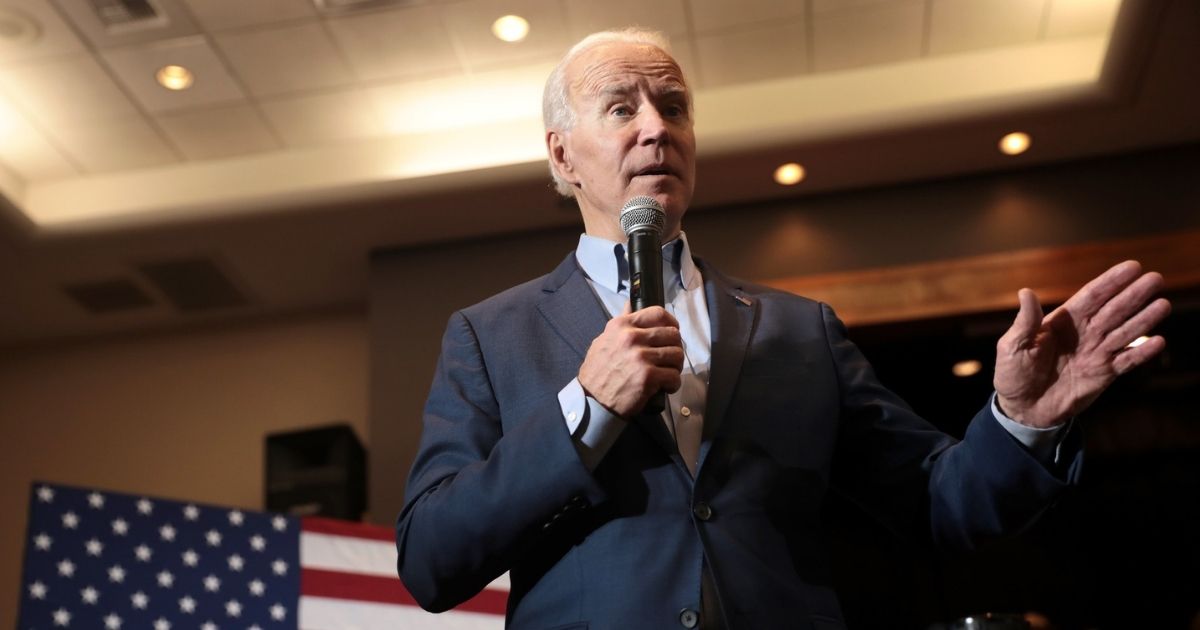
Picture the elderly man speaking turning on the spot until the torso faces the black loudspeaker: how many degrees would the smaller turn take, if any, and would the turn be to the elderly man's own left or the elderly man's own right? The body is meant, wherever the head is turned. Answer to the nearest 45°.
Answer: approximately 180°

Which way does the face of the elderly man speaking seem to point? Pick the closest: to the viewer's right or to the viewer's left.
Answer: to the viewer's right

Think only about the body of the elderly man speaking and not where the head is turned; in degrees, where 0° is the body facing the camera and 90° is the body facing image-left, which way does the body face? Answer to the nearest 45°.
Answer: approximately 315°

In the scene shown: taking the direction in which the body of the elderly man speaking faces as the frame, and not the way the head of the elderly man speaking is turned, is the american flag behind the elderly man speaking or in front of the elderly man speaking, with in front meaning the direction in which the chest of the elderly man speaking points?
behind
